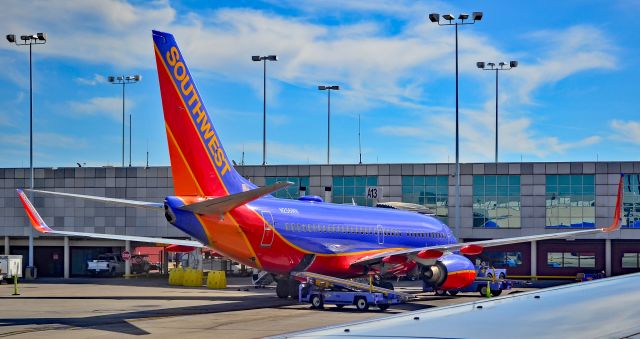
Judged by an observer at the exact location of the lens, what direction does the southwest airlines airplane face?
facing away from the viewer and to the right of the viewer
